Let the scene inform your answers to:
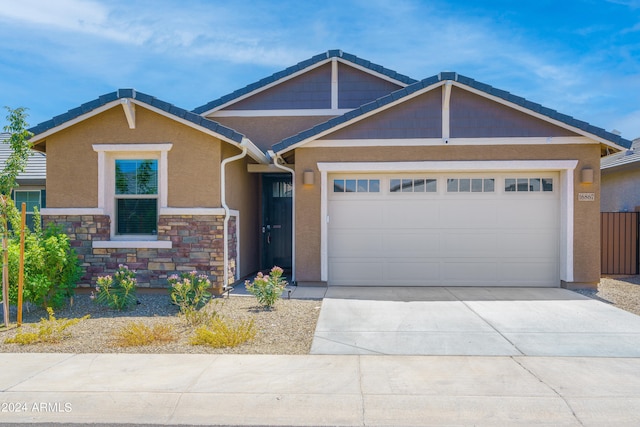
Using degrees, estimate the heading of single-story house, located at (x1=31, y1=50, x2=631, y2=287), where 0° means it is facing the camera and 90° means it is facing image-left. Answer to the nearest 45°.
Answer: approximately 0°

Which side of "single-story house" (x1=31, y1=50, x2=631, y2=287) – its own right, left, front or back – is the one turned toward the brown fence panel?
left

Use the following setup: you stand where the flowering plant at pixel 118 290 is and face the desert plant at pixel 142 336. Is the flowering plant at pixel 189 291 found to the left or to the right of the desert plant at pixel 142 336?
left

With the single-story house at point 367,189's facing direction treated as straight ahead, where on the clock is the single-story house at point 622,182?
the single-story house at point 622,182 is roughly at 8 o'clock from the single-story house at point 367,189.

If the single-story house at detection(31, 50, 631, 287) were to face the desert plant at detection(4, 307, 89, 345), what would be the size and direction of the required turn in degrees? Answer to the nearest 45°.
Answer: approximately 45° to its right

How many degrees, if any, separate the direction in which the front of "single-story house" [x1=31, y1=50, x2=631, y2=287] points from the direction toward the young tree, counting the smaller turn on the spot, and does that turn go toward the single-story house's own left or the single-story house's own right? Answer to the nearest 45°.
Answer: approximately 45° to the single-story house's own right

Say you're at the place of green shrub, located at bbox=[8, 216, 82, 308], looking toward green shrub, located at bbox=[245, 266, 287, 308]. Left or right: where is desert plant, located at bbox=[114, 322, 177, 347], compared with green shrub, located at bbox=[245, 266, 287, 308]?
right

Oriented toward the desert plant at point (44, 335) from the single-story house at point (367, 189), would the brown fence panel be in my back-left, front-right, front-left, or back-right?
back-left

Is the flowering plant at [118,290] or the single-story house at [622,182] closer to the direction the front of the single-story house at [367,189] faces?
the flowering plant
